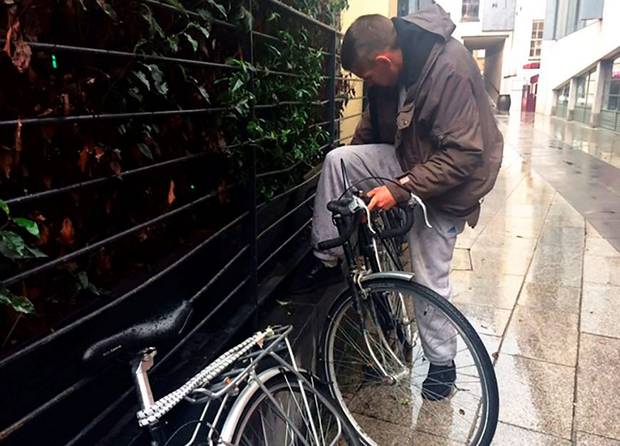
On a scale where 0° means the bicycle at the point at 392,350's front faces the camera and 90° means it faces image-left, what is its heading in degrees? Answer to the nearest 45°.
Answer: approximately 315°

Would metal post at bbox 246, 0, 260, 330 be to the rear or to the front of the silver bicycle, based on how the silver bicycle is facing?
to the rear

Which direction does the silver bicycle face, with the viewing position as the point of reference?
facing the viewer and to the left of the viewer
